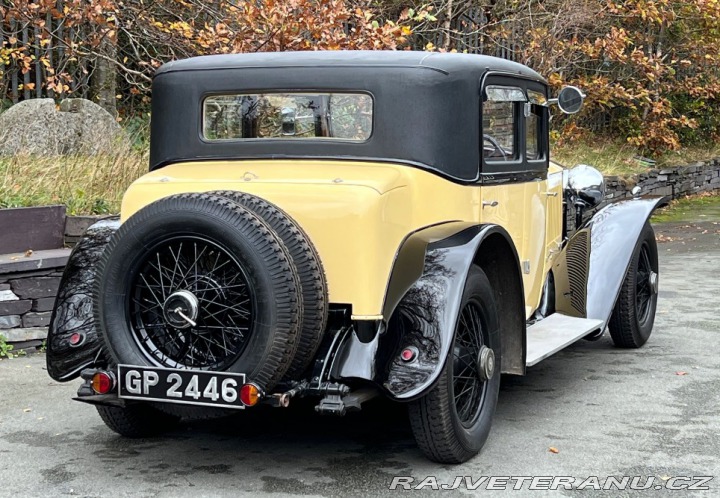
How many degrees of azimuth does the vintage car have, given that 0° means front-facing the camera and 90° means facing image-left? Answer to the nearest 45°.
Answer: approximately 225°

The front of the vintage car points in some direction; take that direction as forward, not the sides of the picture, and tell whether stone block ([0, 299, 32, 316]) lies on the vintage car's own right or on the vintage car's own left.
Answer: on the vintage car's own left

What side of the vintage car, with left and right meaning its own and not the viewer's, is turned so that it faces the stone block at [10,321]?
left

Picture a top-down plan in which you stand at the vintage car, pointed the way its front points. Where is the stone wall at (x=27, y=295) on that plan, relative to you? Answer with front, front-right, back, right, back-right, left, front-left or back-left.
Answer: left

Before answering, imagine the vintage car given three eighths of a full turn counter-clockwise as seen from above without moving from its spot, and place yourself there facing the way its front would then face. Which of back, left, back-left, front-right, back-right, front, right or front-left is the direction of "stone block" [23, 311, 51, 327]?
front-right

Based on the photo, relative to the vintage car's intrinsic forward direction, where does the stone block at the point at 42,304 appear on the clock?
The stone block is roughly at 9 o'clock from the vintage car.
